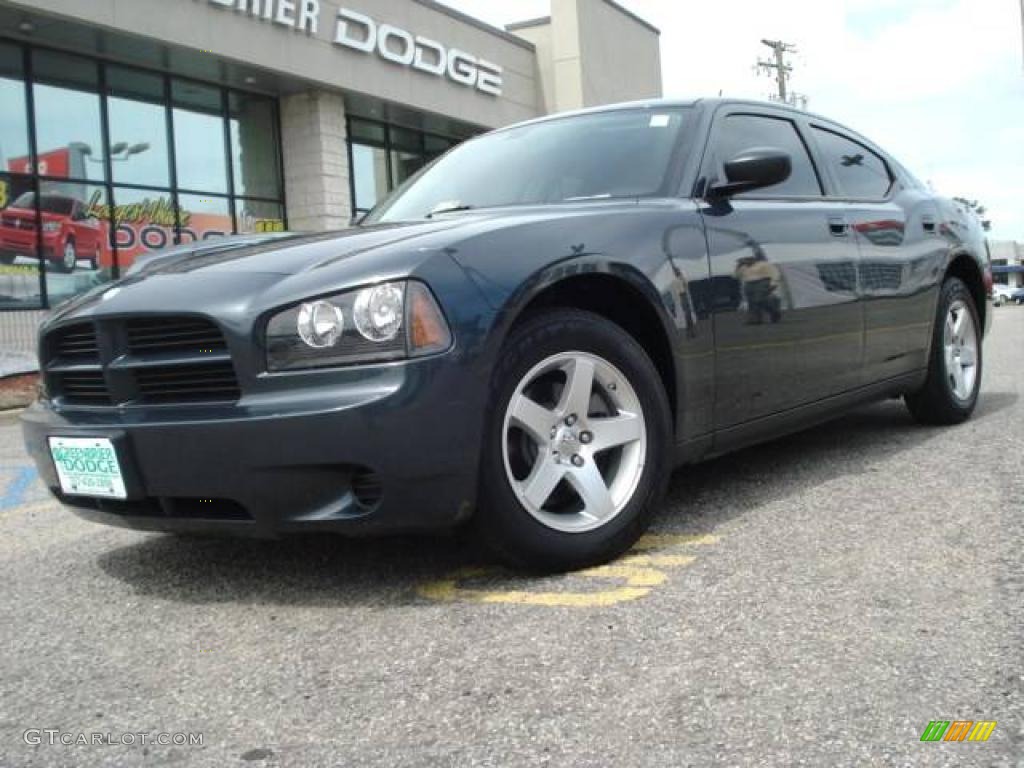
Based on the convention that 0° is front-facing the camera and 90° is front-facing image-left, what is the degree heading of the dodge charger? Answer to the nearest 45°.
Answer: approximately 45°

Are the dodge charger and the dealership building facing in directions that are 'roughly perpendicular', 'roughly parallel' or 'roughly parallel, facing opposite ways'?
roughly perpendicular

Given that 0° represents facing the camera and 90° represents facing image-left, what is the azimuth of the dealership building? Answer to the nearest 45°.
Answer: approximately 315°

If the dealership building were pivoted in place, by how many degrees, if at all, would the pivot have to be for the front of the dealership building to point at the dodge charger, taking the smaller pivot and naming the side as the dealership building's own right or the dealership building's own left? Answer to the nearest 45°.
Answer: approximately 45° to the dealership building's own right

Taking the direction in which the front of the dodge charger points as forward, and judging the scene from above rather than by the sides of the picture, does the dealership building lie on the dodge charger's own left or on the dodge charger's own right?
on the dodge charger's own right
